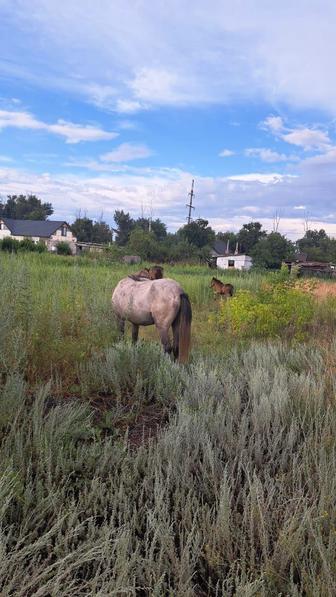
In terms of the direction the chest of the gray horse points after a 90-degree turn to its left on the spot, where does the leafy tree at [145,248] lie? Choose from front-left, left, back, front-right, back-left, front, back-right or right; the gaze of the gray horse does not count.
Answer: back-right

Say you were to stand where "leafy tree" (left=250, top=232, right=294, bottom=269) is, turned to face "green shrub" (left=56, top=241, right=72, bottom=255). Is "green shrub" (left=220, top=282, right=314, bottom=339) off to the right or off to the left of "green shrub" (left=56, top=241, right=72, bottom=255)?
left

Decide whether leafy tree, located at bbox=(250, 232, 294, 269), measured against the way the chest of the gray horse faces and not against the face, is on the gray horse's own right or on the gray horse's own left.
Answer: on the gray horse's own right

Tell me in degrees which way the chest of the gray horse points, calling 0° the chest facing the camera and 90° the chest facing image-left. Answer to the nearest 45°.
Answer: approximately 135°

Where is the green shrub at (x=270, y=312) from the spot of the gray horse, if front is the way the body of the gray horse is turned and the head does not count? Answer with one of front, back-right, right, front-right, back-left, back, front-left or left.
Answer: right
